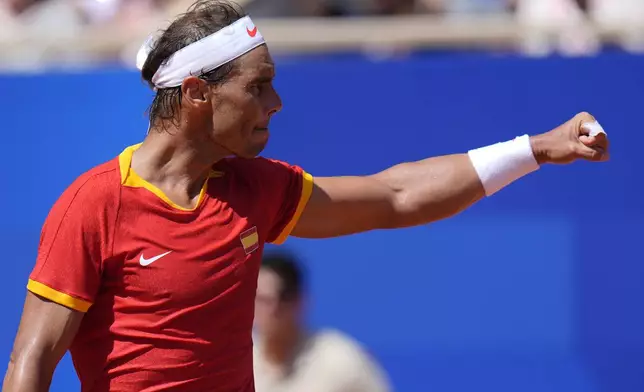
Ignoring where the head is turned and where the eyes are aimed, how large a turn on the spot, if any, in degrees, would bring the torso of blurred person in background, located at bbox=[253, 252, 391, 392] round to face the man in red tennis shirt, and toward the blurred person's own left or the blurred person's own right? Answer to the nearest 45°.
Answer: approximately 45° to the blurred person's own left

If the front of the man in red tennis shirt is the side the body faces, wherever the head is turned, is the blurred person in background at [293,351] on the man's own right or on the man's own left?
on the man's own left

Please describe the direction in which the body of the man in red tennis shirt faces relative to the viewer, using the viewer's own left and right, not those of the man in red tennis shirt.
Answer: facing the viewer and to the right of the viewer

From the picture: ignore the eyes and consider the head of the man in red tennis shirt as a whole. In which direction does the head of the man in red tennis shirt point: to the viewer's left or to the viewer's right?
to the viewer's right

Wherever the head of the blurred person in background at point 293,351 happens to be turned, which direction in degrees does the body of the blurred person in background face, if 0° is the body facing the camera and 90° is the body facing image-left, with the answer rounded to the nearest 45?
approximately 45°

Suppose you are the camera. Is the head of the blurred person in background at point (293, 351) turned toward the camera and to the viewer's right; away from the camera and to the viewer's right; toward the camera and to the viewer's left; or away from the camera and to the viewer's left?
toward the camera and to the viewer's left

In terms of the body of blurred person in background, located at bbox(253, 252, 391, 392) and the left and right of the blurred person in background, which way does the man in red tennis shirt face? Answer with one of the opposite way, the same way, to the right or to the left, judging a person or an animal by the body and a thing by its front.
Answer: to the left

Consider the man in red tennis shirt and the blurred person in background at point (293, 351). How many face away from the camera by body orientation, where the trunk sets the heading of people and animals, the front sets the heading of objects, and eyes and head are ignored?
0
